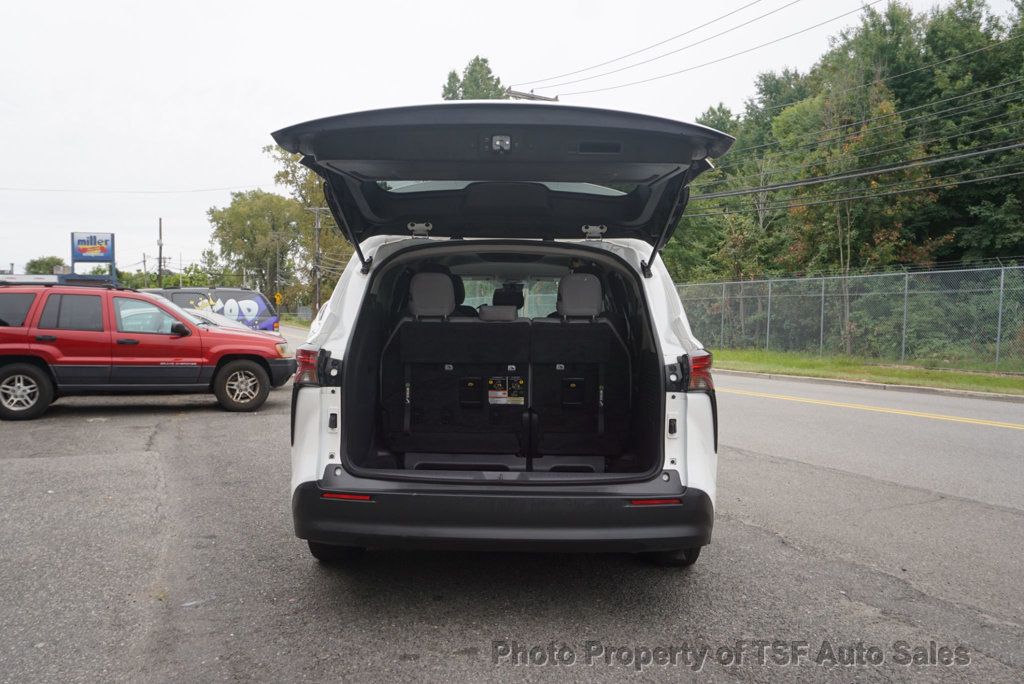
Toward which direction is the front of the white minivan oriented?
away from the camera

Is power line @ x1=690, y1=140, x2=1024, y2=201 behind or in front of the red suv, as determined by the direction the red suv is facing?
in front

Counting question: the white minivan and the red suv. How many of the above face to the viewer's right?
1

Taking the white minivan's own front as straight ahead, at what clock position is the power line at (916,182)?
The power line is roughly at 1 o'clock from the white minivan.

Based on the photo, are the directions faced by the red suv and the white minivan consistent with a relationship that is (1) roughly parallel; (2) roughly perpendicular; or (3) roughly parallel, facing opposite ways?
roughly perpendicular

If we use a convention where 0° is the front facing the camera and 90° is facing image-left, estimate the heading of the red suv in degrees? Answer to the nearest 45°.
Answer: approximately 270°

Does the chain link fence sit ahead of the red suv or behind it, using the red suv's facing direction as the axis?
ahead

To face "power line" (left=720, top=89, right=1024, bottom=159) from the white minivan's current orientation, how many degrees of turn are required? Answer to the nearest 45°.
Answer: approximately 45° to its right
